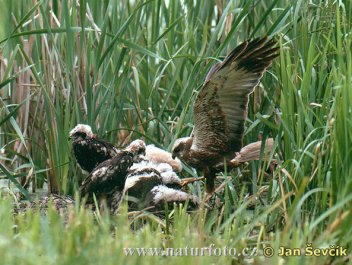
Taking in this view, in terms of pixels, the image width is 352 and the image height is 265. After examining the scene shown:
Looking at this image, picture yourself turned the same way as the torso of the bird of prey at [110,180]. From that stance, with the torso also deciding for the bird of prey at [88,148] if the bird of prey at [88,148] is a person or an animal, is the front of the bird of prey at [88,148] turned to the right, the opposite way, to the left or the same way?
the opposite way

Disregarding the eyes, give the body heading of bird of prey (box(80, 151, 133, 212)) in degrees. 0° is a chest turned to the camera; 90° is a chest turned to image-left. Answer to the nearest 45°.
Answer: approximately 270°

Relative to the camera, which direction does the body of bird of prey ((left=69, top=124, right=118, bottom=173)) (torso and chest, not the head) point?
to the viewer's left

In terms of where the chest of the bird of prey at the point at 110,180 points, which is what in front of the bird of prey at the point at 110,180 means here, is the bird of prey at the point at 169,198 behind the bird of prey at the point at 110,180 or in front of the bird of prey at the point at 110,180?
in front

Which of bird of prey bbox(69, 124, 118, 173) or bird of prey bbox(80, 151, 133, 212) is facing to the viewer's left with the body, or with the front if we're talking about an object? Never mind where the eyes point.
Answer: bird of prey bbox(69, 124, 118, 173)

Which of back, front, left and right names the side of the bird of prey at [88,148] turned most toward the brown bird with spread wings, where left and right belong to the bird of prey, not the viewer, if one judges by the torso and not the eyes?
back

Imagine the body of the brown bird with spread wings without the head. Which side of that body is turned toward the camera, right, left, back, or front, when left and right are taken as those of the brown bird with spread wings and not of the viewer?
left

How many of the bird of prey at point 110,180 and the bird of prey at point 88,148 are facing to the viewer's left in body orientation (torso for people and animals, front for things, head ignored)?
1
